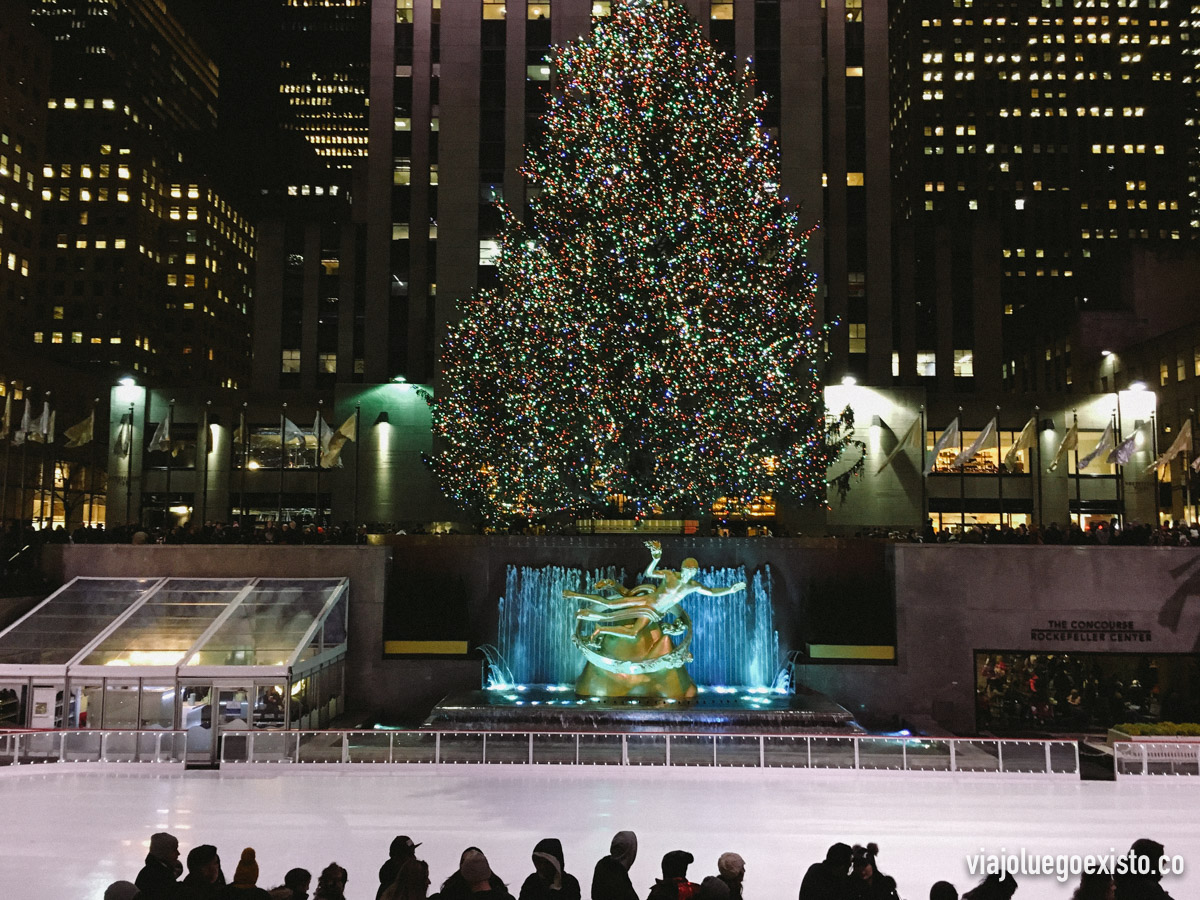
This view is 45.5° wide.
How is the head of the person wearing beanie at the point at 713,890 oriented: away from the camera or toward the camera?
away from the camera

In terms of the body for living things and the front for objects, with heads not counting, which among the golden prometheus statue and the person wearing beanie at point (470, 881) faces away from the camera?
the person wearing beanie

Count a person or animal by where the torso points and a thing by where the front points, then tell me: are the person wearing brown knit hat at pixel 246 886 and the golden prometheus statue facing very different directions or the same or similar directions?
very different directions

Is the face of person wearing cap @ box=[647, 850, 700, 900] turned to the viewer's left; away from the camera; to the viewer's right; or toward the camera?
away from the camera

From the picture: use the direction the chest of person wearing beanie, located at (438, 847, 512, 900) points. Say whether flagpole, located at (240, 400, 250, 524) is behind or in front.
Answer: in front

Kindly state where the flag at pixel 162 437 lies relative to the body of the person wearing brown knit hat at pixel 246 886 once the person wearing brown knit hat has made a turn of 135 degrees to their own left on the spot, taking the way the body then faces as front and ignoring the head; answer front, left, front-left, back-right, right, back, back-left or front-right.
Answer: back-right

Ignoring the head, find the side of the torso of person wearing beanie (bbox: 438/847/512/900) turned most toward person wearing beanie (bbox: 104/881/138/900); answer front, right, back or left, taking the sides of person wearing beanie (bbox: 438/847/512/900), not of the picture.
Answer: left

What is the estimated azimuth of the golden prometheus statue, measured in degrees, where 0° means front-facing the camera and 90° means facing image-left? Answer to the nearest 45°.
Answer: approximately 0°

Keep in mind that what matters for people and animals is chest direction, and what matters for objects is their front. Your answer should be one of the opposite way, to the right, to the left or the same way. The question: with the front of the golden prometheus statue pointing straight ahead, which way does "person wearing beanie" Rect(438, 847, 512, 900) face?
the opposite way

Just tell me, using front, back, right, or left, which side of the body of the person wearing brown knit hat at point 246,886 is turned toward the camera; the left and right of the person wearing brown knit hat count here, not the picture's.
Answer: back

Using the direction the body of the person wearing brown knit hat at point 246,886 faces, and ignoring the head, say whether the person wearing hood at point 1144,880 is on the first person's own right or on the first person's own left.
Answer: on the first person's own right

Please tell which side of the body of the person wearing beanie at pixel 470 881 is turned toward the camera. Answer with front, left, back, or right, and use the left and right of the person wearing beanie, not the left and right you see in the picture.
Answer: back

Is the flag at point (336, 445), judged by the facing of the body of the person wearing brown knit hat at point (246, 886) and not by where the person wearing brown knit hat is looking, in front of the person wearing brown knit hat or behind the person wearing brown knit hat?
in front
